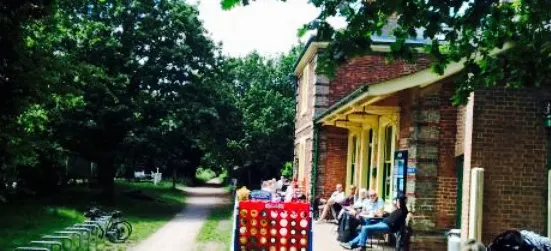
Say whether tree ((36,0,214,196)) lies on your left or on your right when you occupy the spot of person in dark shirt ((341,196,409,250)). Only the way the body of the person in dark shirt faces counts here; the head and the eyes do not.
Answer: on your right

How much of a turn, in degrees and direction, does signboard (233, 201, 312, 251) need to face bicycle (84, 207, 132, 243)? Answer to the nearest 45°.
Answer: approximately 135° to its right

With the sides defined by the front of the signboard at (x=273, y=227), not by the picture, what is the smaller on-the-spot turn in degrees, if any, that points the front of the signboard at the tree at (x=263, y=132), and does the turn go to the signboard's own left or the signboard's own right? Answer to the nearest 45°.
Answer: approximately 180°

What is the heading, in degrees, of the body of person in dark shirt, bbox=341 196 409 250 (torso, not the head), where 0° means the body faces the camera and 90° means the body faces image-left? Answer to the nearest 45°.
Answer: approximately 90°

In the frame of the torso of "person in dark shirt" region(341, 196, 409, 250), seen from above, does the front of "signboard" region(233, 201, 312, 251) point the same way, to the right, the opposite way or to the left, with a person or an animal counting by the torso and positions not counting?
to the left

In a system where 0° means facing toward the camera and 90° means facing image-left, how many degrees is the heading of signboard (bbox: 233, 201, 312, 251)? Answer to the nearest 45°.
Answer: approximately 0°

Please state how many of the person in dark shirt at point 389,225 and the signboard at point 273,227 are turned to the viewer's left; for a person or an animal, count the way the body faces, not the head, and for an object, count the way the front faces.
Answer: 1

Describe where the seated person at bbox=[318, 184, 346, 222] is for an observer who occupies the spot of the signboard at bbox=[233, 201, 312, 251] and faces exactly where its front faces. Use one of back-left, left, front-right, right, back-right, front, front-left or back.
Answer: back
